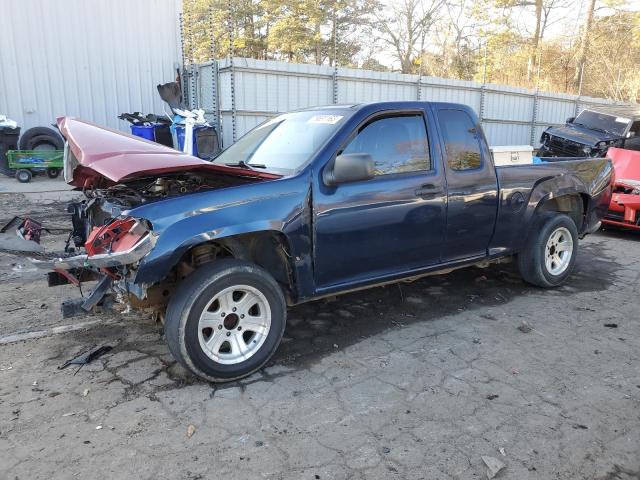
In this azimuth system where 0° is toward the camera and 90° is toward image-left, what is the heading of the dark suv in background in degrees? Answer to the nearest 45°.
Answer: approximately 45°

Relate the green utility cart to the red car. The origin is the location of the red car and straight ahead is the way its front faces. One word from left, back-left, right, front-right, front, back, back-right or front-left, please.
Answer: front-right

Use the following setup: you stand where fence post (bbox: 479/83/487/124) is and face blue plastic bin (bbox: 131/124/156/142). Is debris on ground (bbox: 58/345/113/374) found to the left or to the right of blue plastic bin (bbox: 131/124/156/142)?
left

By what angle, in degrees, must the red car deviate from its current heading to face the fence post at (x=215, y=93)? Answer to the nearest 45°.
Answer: approximately 45° to its right

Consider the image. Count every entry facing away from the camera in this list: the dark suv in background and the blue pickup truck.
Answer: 0

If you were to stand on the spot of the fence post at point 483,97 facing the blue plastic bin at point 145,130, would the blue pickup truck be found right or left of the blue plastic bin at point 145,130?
left

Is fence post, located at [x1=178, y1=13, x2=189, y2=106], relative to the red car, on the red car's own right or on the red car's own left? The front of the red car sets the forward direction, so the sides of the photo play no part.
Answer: on the red car's own right

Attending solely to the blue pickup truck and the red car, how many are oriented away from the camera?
0

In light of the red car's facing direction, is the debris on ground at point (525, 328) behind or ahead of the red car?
ahead

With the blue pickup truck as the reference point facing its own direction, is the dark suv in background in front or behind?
behind

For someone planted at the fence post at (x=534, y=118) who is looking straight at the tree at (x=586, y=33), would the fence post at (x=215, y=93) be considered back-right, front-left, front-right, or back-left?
back-left

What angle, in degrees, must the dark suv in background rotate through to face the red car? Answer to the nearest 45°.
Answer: approximately 45° to its left

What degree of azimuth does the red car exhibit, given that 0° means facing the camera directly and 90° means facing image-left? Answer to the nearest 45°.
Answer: approximately 45°

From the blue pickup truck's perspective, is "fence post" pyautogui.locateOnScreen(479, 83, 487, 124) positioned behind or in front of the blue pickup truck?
behind
